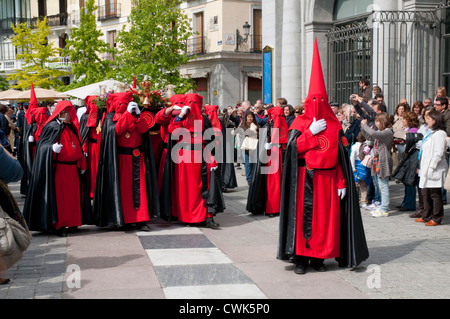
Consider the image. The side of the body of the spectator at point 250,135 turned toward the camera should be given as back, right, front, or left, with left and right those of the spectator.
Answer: front

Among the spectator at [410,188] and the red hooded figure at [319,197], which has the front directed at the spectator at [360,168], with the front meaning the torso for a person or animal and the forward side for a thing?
the spectator at [410,188]

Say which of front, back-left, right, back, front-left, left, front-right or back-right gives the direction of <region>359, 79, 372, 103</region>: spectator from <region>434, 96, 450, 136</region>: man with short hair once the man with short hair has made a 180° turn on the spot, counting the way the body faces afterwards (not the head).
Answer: back-left

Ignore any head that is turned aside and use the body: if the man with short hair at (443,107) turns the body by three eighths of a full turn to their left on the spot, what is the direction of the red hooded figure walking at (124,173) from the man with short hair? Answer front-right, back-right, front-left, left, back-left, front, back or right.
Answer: right

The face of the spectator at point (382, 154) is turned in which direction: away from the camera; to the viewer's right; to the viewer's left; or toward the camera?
to the viewer's left

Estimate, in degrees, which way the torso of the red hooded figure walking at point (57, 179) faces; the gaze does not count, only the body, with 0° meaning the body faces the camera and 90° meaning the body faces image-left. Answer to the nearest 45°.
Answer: approximately 315°

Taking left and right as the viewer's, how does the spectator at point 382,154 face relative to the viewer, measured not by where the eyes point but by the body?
facing to the left of the viewer

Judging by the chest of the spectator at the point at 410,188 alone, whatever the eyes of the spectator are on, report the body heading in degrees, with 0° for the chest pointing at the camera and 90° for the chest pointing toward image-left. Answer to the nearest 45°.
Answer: approximately 90°

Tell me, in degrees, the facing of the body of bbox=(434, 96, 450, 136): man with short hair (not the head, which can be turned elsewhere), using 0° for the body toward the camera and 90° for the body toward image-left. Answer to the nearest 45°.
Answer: approximately 90°

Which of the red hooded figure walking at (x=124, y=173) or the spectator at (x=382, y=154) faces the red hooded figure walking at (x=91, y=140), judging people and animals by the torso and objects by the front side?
the spectator

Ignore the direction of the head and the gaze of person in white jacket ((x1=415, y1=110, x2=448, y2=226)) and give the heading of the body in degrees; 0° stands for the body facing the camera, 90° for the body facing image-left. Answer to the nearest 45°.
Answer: approximately 90°

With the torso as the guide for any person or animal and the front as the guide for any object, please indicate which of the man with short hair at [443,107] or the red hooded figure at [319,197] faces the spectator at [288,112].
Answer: the man with short hair

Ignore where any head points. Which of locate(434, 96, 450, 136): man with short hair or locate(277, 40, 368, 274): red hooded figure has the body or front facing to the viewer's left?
the man with short hair
